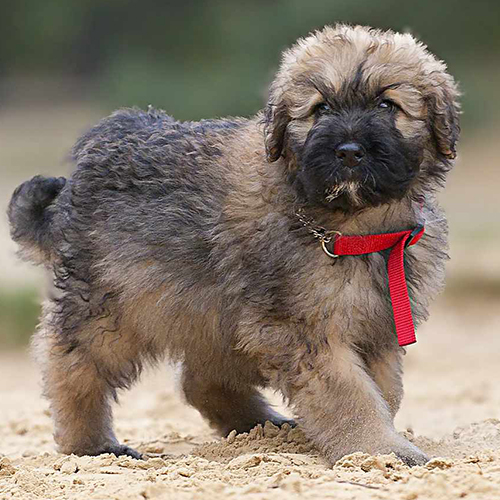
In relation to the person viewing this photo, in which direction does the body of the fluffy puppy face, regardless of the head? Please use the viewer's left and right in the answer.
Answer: facing the viewer and to the right of the viewer
